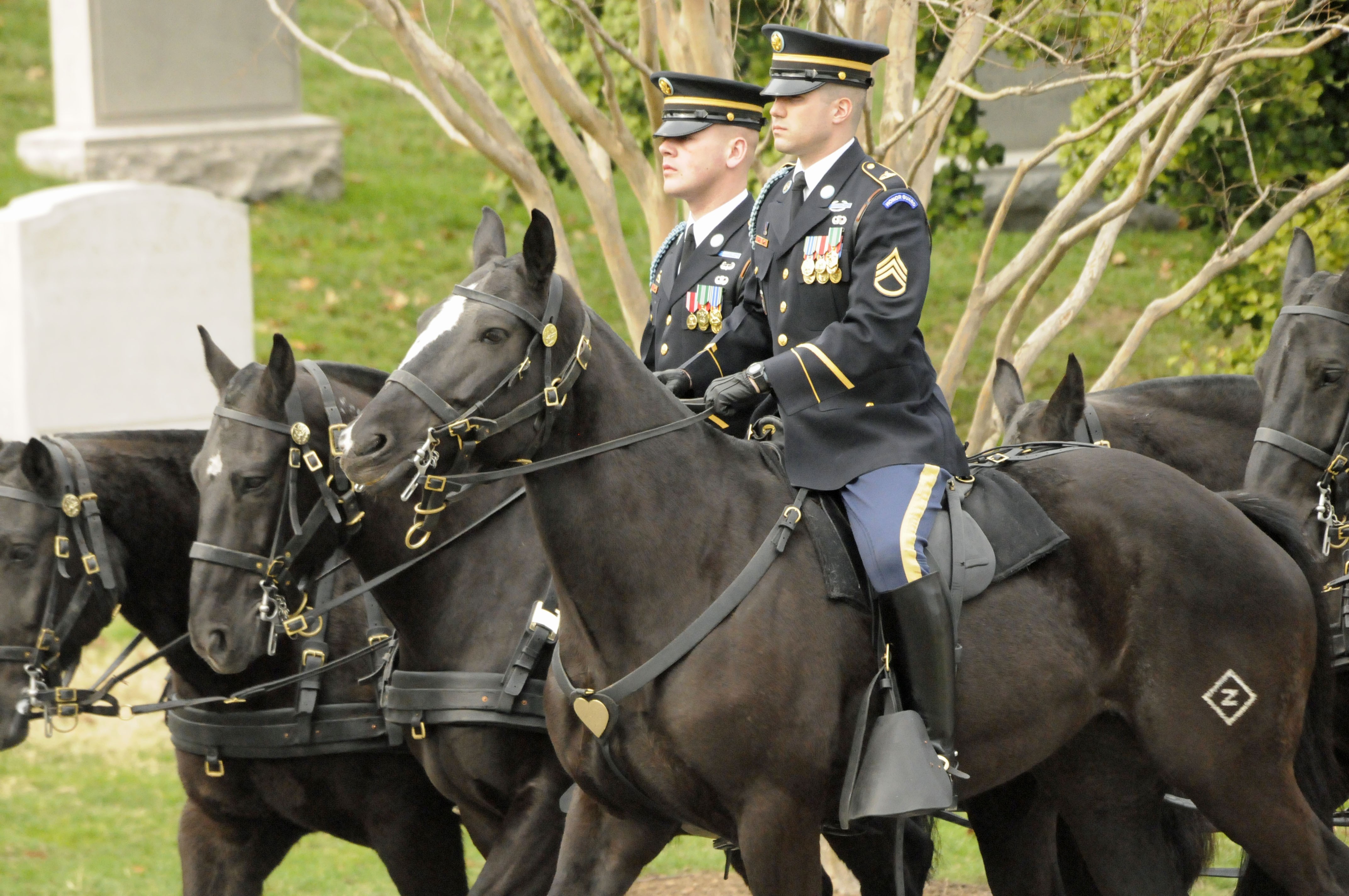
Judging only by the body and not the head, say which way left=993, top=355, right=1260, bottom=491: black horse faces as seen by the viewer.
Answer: to the viewer's left

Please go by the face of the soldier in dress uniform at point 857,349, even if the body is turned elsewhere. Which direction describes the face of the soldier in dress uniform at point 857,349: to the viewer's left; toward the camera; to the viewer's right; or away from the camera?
to the viewer's left

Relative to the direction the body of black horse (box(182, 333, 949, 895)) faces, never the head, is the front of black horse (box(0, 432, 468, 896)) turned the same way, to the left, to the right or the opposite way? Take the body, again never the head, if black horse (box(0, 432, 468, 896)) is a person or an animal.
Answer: the same way

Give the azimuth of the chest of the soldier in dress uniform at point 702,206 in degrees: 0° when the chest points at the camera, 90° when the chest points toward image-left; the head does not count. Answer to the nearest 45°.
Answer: approximately 45°

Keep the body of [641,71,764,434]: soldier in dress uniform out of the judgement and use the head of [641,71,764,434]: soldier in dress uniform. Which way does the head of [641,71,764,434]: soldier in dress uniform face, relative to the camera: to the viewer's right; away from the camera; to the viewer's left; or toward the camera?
to the viewer's left

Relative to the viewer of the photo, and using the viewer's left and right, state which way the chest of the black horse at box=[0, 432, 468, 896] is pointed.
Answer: facing the viewer and to the left of the viewer

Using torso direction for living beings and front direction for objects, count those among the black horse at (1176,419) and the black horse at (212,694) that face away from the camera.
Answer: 0

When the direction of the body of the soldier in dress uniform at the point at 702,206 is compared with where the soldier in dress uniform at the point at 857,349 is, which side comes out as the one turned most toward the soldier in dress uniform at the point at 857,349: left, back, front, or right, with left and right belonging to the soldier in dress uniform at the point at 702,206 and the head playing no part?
left

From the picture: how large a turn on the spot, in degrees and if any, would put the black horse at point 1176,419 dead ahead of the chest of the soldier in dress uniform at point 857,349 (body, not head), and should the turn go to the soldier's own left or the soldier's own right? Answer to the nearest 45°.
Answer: approximately 180°

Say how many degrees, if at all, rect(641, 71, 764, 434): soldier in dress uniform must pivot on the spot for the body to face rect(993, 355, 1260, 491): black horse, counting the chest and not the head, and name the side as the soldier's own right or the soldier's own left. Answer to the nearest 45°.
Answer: approximately 180°

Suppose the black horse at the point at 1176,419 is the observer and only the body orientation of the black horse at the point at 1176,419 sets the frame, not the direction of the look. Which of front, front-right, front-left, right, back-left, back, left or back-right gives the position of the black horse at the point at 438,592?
front-left

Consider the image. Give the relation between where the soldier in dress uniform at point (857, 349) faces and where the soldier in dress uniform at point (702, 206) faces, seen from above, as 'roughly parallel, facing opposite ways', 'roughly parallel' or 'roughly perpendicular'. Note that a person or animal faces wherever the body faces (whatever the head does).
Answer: roughly parallel

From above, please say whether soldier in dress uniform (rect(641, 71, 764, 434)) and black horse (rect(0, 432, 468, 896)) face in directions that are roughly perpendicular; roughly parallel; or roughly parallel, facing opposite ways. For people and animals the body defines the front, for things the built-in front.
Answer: roughly parallel

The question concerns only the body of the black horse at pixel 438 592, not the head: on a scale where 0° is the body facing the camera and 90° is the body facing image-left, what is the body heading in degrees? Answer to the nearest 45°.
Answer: approximately 45°

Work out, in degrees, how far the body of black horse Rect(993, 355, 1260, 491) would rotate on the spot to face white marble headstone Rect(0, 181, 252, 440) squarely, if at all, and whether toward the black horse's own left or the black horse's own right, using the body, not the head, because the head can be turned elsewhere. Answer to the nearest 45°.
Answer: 0° — it already faces it
